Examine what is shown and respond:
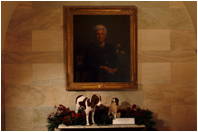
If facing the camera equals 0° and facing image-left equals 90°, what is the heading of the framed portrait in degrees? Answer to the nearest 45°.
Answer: approximately 0°

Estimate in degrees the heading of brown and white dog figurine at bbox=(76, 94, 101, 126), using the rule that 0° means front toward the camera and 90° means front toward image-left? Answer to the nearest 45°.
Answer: approximately 315°

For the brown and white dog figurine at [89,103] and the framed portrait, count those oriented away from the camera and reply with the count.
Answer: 0
